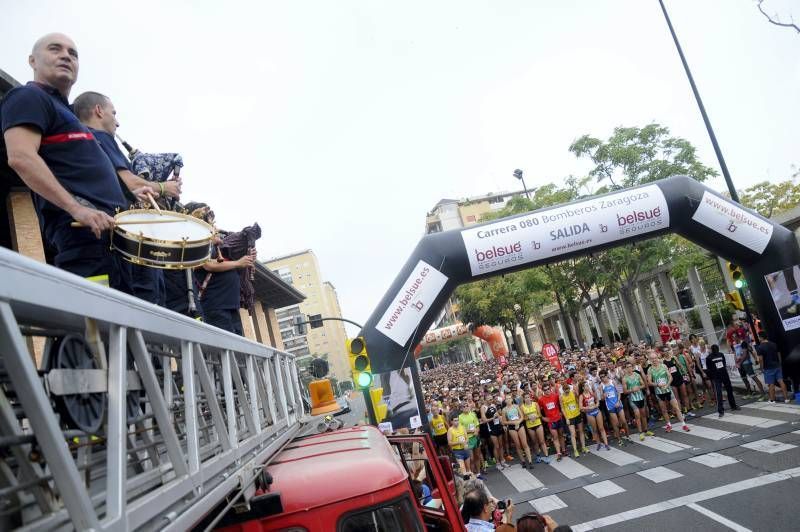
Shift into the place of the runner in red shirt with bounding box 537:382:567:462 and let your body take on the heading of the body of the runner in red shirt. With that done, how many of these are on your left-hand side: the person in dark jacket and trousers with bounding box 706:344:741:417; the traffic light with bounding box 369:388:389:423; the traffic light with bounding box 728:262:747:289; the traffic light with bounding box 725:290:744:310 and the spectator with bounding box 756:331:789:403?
4

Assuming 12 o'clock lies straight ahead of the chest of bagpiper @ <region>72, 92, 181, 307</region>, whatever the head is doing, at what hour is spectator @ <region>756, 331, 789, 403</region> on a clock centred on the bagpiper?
The spectator is roughly at 11 o'clock from the bagpiper.

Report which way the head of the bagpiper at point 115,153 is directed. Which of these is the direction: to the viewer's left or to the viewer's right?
to the viewer's right

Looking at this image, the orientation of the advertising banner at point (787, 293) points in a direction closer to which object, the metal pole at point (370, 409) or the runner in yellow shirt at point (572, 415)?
the metal pole

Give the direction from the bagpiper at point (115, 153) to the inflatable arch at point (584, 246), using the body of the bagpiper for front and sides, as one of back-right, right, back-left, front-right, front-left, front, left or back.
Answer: front-left

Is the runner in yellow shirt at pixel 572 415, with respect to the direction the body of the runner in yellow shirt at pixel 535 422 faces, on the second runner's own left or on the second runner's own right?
on the second runner's own left

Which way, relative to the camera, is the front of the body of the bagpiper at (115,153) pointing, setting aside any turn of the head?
to the viewer's right

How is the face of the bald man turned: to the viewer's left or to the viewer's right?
to the viewer's right

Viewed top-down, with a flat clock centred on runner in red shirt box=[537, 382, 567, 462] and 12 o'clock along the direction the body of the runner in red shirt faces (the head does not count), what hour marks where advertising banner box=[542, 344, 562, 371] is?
The advertising banner is roughly at 6 o'clock from the runner in red shirt.
